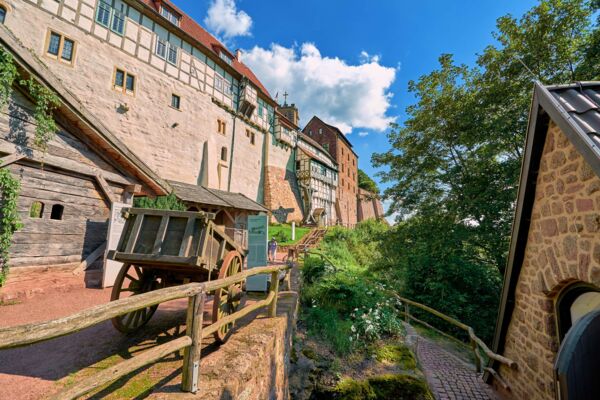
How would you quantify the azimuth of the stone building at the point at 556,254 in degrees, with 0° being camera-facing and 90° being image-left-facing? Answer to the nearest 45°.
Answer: approximately 45°

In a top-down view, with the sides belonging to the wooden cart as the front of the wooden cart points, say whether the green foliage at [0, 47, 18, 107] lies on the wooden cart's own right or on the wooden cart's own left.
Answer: on the wooden cart's own left

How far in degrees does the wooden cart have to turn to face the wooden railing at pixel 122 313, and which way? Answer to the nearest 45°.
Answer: approximately 135° to its right

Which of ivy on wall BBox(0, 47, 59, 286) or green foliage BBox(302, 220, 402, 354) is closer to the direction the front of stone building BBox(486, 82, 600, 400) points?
the ivy on wall

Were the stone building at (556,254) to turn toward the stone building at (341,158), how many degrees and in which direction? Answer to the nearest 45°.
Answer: approximately 90° to its right

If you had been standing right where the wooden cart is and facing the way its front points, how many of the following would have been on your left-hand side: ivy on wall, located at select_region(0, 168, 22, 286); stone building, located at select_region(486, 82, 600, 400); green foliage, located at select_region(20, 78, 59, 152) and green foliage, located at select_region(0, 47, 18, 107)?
3

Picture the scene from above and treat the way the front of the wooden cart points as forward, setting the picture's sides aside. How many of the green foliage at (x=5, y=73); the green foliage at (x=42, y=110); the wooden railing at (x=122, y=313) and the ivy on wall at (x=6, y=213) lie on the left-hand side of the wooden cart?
3

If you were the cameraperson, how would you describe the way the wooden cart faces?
facing away from the viewer and to the right of the viewer

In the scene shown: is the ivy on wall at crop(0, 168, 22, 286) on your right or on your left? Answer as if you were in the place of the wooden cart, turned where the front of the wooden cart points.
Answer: on your left

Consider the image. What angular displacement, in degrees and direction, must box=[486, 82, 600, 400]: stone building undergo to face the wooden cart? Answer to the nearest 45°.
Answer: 0° — it already faces it

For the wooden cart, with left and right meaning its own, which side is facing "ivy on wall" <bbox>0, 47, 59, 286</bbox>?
left
